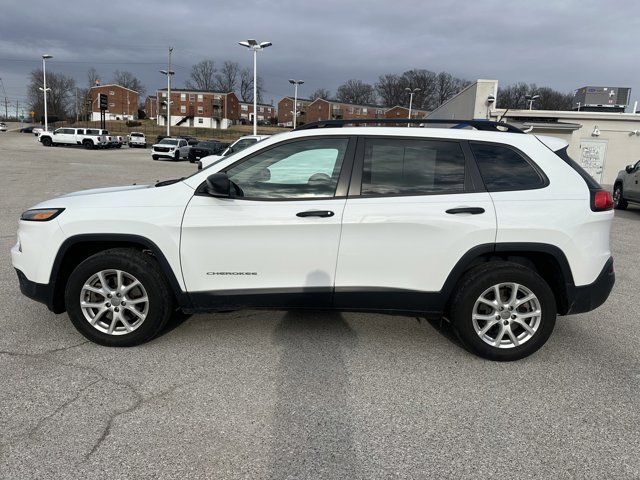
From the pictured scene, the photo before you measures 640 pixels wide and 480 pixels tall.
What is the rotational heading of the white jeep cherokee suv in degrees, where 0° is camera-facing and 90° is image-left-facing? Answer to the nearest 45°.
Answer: approximately 90°

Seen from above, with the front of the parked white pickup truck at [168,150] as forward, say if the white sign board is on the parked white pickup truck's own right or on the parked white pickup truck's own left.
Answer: on the parked white pickup truck's own left

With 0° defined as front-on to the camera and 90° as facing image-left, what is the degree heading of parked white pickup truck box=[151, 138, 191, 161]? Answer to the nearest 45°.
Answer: approximately 45°

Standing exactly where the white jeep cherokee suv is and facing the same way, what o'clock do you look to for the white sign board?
The white sign board is roughly at 4 o'clock from the white jeep cherokee suv.

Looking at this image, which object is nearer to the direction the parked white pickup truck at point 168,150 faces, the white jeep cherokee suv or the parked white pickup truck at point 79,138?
the white jeep cherokee suv

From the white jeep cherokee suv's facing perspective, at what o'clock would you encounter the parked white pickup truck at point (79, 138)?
The parked white pickup truck is roughly at 2 o'clock from the white jeep cherokee suv.

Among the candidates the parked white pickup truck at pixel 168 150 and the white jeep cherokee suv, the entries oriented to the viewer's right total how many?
0

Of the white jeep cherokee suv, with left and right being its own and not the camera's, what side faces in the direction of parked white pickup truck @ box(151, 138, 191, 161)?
right

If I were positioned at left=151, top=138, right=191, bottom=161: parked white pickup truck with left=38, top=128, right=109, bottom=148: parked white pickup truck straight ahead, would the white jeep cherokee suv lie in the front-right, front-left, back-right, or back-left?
back-left

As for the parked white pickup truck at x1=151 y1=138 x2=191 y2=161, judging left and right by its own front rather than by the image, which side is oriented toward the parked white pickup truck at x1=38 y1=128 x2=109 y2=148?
right
